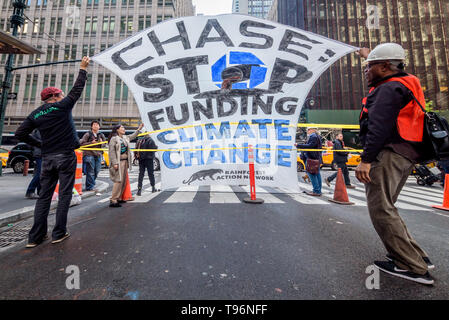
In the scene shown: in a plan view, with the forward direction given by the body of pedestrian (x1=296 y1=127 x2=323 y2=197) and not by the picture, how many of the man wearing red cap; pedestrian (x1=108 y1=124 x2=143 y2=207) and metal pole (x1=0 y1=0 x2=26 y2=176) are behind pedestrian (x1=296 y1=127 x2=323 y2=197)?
0

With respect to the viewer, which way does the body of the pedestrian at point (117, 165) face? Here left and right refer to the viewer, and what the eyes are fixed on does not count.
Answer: facing the viewer and to the right of the viewer

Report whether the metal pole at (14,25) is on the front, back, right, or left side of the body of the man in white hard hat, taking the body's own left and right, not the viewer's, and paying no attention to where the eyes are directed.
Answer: front

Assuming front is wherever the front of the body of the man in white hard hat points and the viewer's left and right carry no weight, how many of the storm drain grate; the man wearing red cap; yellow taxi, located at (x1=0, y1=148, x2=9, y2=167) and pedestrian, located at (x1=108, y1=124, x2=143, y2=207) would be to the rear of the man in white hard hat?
0

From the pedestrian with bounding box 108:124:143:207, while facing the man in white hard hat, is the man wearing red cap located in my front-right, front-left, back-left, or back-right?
front-right

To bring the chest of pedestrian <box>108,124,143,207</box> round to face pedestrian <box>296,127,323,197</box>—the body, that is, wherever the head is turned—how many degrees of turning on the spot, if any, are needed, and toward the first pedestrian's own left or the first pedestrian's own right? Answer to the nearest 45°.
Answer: approximately 45° to the first pedestrian's own left

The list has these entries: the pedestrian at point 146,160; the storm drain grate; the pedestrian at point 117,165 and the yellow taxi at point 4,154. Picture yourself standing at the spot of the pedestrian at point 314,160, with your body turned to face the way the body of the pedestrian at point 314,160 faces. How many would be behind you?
0

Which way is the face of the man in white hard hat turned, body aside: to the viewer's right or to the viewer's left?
to the viewer's left

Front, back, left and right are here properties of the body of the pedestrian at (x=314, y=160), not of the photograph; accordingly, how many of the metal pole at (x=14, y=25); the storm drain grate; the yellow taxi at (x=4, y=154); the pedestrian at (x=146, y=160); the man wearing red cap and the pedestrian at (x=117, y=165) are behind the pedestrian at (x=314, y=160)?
0

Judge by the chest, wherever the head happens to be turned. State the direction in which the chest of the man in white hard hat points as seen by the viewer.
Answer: to the viewer's left

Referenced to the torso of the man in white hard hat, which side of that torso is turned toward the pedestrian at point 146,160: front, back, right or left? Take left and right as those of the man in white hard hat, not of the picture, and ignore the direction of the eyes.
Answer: front
